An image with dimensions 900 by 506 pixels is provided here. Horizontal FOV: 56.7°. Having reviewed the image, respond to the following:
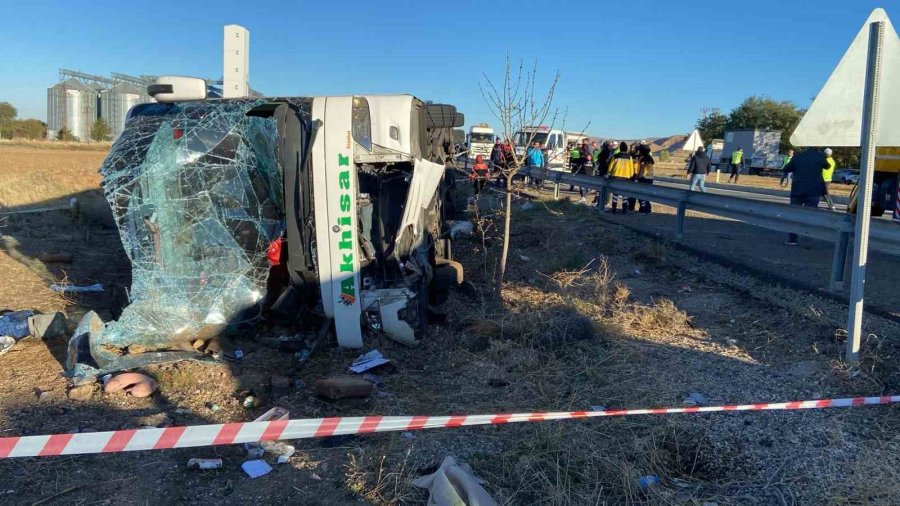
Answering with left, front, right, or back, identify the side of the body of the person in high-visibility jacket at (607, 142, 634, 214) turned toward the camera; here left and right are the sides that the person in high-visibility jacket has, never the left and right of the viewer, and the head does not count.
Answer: back

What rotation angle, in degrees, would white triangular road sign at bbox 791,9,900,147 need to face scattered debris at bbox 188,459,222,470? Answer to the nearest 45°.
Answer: approximately 135° to its left

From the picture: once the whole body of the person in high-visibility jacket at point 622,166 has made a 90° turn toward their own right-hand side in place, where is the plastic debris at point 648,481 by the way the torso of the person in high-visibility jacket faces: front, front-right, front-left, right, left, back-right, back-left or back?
right

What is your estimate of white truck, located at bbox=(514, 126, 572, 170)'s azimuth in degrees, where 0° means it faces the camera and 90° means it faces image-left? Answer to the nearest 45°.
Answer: approximately 45°

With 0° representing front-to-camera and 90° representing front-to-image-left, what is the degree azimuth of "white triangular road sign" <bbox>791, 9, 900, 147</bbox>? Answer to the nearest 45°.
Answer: approximately 180°

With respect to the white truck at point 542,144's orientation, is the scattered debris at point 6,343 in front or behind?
in front

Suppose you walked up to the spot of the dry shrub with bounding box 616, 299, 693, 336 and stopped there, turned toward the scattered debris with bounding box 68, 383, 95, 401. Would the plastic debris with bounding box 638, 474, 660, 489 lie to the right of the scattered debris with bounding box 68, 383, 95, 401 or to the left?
left

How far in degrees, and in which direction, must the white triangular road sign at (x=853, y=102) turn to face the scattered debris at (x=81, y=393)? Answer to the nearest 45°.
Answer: approximately 135° to its left

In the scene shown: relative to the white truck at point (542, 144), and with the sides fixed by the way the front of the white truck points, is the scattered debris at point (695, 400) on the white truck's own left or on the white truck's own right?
on the white truck's own left

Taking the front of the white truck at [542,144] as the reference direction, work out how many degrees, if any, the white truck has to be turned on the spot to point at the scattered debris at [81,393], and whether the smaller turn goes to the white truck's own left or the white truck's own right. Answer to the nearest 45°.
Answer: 0° — it already faces it

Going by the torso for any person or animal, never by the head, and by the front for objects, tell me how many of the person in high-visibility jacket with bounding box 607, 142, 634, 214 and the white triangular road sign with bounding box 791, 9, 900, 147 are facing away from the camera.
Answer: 2
